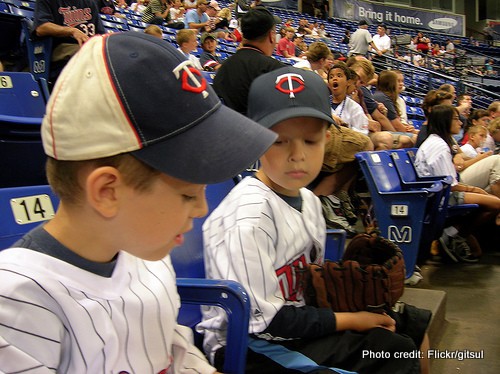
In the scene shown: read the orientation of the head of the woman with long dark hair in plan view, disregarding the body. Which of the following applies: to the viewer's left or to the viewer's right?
to the viewer's right

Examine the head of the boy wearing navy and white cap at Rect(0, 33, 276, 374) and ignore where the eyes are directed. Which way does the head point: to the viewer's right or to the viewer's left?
to the viewer's right

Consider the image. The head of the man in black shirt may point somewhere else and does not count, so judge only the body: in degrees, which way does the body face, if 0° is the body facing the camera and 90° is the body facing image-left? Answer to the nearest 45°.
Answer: approximately 225°
